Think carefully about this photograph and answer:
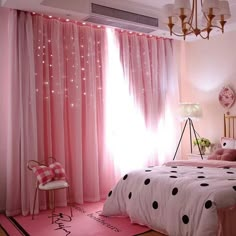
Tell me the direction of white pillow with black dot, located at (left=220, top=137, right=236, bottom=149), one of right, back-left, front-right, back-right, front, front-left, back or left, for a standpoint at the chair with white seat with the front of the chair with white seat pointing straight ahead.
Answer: front-left

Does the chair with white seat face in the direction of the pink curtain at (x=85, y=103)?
no

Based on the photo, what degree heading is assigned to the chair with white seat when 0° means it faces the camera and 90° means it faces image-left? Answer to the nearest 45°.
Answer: approximately 315°

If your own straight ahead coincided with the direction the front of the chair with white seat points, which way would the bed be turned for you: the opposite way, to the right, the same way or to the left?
to the right

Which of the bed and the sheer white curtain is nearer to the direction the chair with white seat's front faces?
the bed

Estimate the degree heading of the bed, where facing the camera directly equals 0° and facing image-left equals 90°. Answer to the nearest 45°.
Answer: approximately 45°

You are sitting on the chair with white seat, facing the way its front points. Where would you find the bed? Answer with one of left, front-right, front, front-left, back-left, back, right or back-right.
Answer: front

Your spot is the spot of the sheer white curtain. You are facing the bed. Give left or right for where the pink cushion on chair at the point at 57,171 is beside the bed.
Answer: right

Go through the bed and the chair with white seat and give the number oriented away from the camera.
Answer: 0

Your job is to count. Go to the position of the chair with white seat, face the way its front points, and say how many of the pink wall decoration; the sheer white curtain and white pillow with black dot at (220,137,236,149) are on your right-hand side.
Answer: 0

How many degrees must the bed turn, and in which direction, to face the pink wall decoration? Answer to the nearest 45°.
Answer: approximately 135° to its right

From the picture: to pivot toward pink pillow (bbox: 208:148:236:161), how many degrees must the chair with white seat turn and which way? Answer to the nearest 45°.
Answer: approximately 45° to its left

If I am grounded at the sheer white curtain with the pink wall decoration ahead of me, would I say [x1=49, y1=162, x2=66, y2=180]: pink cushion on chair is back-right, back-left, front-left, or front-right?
back-right

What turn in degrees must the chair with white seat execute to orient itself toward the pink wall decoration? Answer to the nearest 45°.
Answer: approximately 45° to its left

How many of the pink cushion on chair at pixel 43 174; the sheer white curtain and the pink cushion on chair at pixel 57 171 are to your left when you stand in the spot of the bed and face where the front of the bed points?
0

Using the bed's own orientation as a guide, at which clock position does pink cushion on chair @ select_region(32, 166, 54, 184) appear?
The pink cushion on chair is roughly at 2 o'clock from the bed.

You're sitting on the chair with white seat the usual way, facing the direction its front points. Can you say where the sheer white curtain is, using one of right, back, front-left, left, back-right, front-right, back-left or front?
left

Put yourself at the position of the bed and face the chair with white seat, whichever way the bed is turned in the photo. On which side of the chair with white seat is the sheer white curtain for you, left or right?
right
